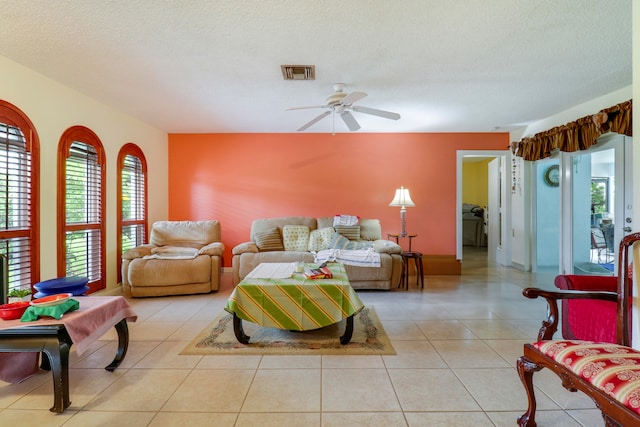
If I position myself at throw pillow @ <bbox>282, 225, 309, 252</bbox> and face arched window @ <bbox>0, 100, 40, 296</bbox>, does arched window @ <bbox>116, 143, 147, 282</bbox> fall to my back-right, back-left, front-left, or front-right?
front-right

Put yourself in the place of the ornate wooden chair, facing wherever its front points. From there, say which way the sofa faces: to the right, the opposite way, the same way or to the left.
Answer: to the left

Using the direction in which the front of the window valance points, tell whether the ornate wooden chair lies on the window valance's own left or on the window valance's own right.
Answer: on the window valance's own left

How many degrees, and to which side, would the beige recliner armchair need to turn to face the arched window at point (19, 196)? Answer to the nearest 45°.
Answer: approximately 45° to its right

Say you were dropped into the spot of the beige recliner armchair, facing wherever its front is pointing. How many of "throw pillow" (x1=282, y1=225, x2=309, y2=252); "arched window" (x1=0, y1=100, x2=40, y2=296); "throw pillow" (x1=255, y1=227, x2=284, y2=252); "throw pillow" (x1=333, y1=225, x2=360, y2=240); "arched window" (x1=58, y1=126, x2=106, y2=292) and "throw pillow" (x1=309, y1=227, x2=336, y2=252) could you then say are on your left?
4

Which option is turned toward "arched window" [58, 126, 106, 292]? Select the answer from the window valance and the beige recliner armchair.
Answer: the window valance

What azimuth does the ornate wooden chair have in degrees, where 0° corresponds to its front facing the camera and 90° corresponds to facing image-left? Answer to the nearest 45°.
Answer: approximately 45°

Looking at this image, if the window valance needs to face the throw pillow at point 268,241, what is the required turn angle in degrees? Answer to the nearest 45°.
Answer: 0° — it already faces it

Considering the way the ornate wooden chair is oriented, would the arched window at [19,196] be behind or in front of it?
in front

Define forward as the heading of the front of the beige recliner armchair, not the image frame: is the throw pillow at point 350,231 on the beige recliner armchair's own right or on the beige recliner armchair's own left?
on the beige recliner armchair's own left

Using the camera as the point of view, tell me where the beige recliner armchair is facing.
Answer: facing the viewer

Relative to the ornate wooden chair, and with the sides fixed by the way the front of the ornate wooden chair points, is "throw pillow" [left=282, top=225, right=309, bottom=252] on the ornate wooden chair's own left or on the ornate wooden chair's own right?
on the ornate wooden chair's own right

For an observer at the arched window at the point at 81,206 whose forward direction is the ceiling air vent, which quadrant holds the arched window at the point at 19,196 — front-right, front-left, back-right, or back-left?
front-right

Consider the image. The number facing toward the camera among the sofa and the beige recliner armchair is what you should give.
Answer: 2

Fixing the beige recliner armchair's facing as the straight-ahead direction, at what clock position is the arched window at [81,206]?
The arched window is roughly at 3 o'clock from the beige recliner armchair.

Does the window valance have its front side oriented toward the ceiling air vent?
yes

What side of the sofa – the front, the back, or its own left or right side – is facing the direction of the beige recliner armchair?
right

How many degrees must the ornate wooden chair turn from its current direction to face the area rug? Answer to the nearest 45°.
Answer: approximately 45° to its right

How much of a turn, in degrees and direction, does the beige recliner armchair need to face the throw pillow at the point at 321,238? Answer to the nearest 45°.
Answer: approximately 90° to its left

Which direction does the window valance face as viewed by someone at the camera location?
facing the viewer and to the left of the viewer
